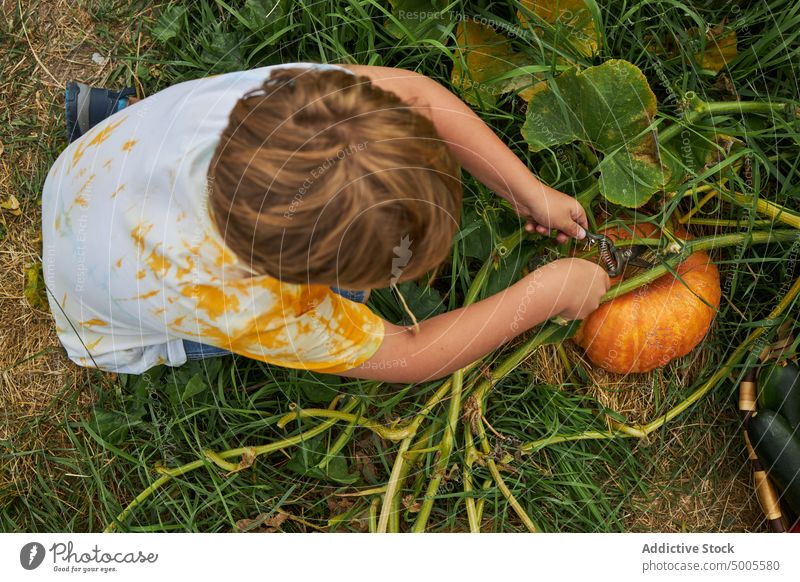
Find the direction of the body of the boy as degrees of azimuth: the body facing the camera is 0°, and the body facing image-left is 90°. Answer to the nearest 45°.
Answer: approximately 270°

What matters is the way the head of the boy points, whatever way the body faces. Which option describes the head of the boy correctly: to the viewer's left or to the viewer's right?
to the viewer's right
